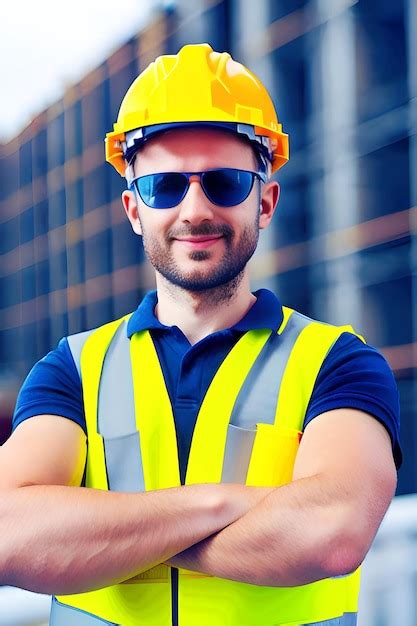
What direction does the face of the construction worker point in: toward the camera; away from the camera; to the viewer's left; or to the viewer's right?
toward the camera

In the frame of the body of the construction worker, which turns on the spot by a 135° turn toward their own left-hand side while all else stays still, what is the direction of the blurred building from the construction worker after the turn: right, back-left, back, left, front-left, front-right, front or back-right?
front-left

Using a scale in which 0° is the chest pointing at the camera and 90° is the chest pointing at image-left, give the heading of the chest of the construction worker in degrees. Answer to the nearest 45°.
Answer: approximately 0°
